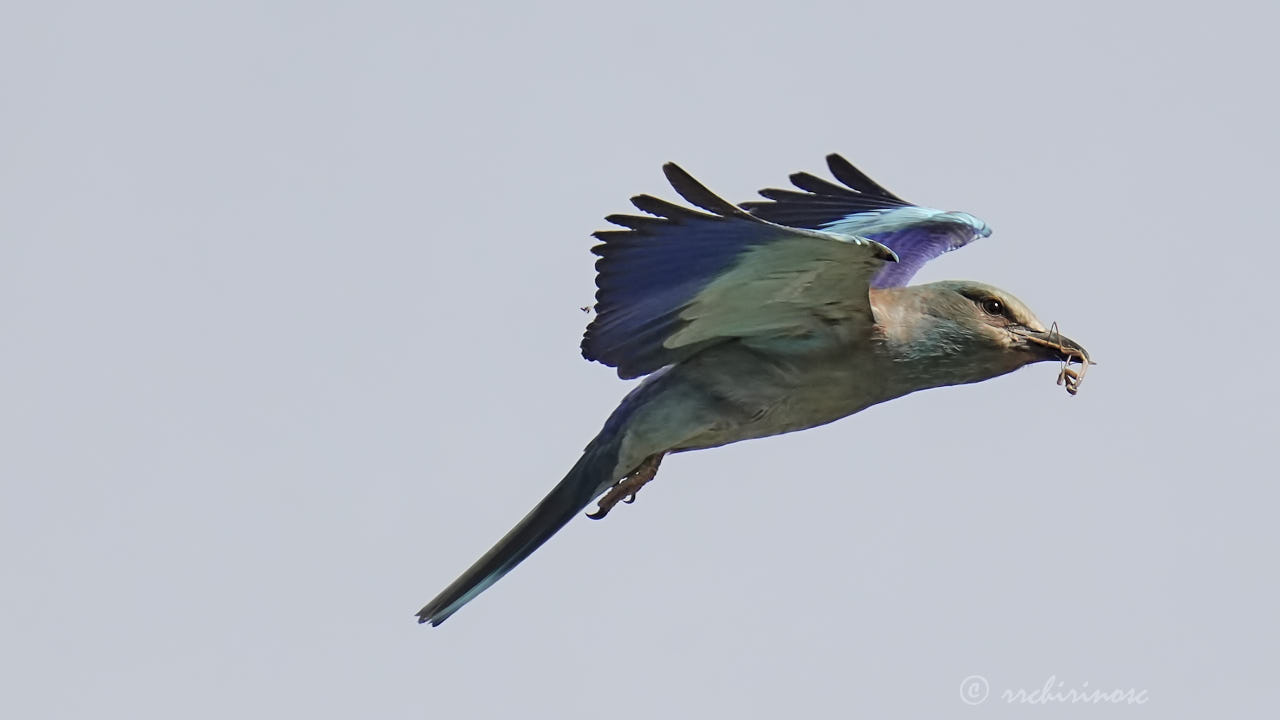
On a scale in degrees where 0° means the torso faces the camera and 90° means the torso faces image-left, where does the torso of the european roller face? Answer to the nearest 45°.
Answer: approximately 270°
